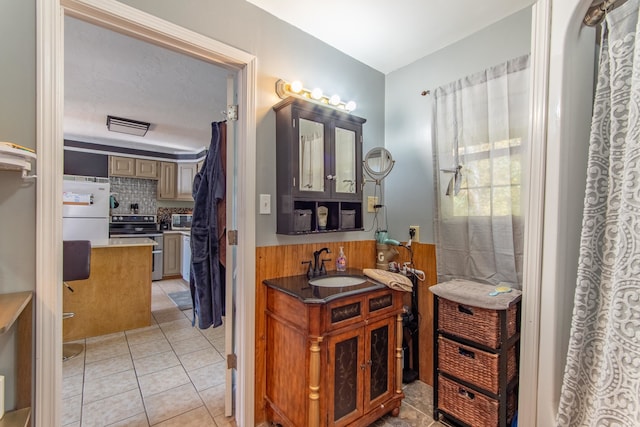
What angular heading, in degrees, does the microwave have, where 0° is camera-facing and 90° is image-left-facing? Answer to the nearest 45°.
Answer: approximately 0°

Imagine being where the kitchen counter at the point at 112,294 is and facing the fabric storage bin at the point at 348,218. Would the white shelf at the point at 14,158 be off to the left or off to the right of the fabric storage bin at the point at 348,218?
right

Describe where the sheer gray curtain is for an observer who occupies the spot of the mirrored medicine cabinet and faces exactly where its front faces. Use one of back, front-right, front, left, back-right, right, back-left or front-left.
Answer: front-left

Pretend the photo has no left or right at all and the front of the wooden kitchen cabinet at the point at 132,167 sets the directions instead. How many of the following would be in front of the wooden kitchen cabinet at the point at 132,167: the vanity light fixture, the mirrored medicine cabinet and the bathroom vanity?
3

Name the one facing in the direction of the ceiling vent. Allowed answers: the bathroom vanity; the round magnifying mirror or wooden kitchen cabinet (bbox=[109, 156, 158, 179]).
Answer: the wooden kitchen cabinet

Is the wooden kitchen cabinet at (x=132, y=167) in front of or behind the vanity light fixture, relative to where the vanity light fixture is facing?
behind

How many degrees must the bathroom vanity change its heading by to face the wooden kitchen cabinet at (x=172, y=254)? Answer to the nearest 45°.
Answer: approximately 180°
